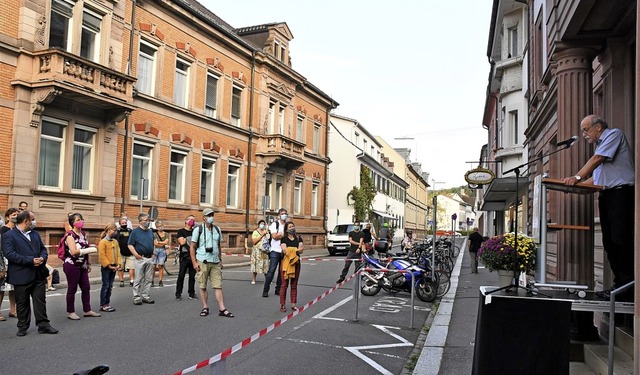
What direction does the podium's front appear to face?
to the viewer's left

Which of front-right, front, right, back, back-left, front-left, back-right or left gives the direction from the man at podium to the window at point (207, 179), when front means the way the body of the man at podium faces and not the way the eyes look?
front-right

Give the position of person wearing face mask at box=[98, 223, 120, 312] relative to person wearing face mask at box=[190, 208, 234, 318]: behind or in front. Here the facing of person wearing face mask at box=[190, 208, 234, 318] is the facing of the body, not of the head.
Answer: behind

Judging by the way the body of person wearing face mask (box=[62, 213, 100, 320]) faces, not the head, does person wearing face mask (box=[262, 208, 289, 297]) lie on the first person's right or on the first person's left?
on the first person's left

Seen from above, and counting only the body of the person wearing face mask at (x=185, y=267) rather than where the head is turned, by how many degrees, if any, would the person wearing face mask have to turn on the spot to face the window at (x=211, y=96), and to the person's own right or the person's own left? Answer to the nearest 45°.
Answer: approximately 135° to the person's own left

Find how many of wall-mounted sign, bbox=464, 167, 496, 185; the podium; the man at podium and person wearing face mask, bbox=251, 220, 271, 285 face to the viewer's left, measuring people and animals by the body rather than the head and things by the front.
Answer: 2

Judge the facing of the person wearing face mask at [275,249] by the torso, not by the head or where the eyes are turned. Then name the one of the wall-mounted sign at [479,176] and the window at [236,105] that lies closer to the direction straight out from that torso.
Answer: the wall-mounted sign

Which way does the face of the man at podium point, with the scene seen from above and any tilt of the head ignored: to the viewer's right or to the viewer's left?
to the viewer's left

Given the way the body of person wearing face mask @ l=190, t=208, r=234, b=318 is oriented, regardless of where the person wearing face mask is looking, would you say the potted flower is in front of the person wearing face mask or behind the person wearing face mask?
in front

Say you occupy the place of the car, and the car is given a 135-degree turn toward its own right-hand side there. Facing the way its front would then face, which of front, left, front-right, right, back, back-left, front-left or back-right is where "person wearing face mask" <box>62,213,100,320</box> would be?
back

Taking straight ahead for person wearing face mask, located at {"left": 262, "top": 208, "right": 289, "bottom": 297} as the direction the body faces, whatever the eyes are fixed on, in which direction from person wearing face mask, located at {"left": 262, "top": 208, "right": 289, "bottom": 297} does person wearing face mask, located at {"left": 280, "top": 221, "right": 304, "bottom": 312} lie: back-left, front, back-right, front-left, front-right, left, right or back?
front-right

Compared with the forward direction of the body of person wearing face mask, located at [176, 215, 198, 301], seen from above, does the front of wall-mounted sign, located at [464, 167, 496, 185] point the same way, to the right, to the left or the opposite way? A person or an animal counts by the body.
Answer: to the right

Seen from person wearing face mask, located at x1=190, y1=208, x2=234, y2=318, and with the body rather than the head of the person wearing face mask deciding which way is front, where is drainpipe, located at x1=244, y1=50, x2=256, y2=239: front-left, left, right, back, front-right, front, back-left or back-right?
back-left

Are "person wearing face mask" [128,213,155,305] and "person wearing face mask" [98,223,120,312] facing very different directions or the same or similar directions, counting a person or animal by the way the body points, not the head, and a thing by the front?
same or similar directions

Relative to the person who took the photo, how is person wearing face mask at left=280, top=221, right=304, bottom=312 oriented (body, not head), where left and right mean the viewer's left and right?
facing the viewer

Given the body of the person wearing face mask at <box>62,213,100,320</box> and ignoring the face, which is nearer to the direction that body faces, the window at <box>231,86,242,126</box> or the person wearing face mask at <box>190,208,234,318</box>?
the person wearing face mask

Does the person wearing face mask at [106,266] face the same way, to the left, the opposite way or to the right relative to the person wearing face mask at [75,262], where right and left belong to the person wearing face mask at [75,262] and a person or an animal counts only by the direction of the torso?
the same way

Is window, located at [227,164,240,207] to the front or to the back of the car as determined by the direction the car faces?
to the front

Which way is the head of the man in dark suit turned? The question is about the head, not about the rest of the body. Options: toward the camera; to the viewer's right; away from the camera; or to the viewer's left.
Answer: to the viewer's right

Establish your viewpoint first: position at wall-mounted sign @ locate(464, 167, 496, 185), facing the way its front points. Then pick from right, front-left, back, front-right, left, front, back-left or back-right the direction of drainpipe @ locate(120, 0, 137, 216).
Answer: right

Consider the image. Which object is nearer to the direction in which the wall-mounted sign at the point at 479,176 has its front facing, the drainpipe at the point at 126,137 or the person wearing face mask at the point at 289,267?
the person wearing face mask

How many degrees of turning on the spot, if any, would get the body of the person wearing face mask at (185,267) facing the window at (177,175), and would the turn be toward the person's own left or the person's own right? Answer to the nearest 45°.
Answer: approximately 135° to the person's own left

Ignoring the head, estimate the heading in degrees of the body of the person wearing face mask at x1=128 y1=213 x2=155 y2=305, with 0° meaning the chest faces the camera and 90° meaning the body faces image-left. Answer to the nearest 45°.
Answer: approximately 315°

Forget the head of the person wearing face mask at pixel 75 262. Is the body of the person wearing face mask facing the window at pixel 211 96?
no
